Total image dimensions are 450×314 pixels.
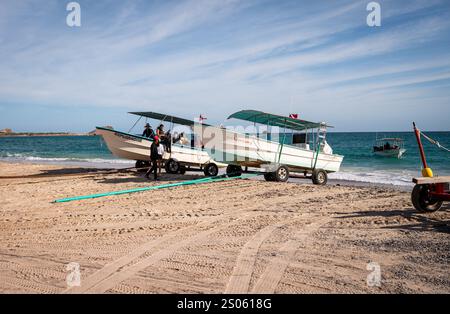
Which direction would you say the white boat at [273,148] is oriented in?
to the viewer's left

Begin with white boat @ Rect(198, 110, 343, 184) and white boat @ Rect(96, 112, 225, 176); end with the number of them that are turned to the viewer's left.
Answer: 2

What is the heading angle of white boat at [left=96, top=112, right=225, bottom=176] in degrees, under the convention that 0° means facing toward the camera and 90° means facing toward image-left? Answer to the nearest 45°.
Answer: approximately 90°
